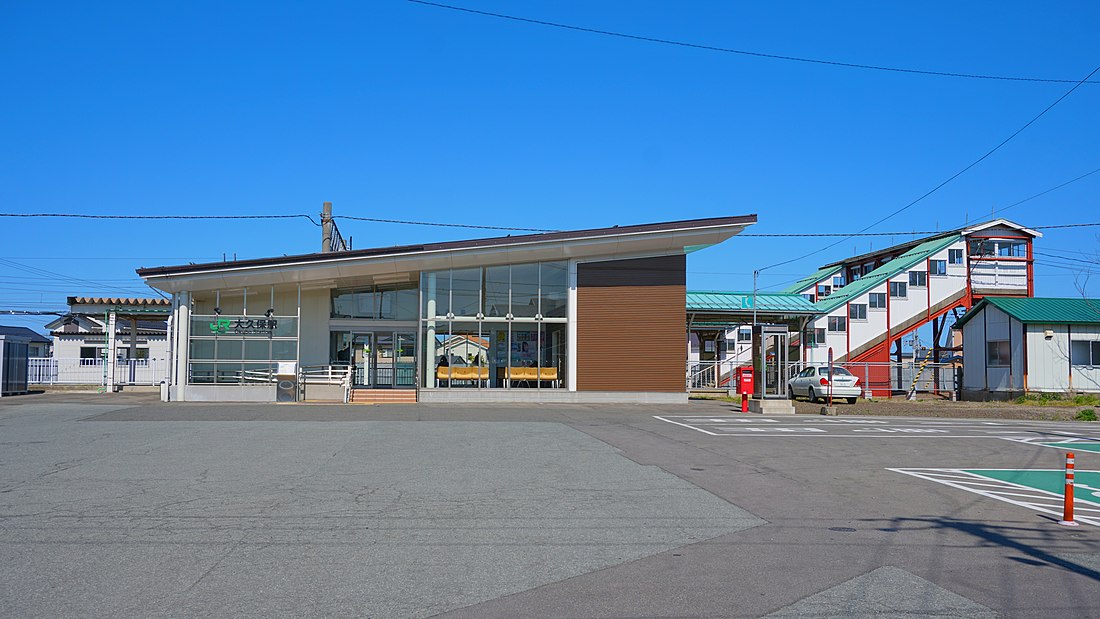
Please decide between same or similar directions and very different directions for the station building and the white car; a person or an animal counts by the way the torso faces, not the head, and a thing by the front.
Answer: very different directions

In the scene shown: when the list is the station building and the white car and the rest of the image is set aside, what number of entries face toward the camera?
1

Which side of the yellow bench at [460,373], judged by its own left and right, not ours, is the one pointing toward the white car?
right

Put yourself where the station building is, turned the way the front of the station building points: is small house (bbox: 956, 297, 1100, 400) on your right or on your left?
on your left

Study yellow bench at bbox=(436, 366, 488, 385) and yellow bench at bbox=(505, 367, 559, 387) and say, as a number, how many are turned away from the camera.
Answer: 2

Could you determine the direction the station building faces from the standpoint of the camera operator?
facing the viewer

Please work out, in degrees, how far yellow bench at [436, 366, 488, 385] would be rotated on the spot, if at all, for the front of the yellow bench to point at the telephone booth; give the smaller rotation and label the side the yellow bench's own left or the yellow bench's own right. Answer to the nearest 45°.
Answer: approximately 90° to the yellow bench's own right

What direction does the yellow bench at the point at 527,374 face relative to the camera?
away from the camera

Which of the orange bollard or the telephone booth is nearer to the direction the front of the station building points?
the orange bollard

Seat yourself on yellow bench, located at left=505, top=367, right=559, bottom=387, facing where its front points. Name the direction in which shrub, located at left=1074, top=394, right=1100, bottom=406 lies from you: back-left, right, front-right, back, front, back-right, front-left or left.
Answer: right

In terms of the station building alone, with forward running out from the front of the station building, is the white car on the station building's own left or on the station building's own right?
on the station building's own left
